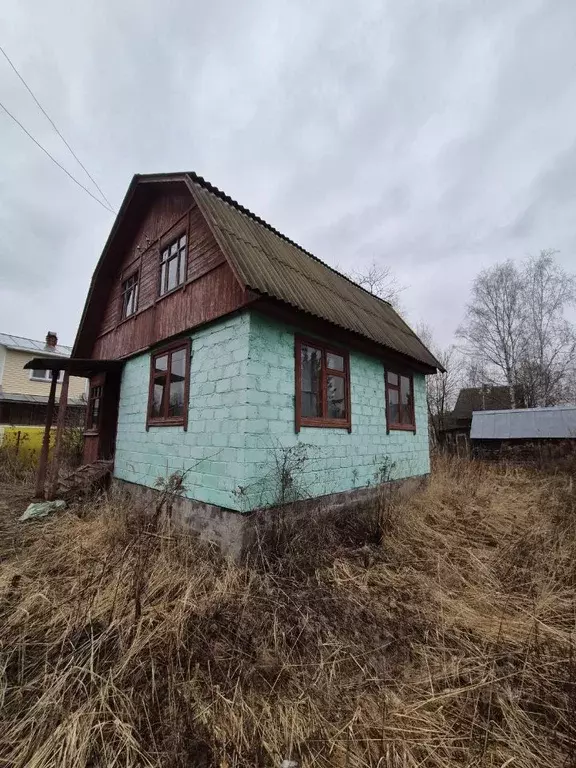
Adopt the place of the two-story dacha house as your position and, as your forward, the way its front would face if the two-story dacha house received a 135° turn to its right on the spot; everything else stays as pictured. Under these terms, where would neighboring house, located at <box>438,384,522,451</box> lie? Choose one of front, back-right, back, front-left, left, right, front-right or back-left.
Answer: front-right

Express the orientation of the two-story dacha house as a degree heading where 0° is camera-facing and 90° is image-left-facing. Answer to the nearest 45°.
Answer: approximately 45°

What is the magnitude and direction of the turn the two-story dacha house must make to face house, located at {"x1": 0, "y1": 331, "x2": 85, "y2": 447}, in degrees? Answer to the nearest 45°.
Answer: approximately 90° to its right
